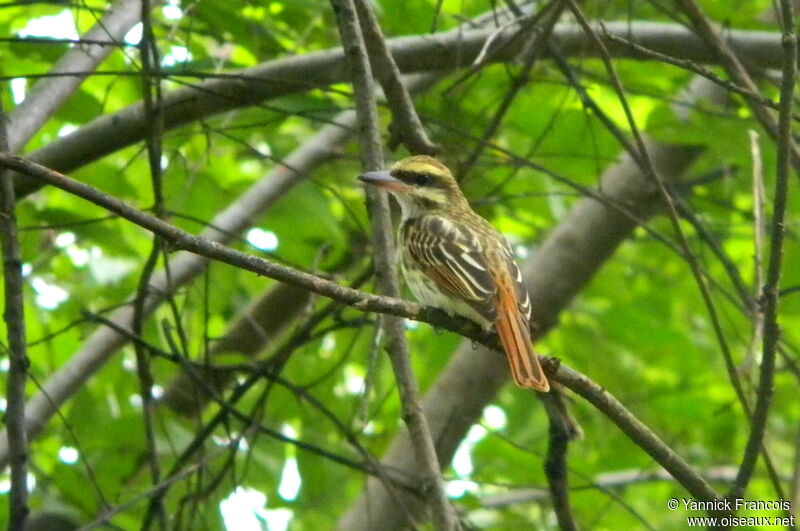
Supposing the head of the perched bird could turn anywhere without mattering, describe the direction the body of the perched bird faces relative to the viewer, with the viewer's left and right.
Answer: facing away from the viewer and to the left of the viewer

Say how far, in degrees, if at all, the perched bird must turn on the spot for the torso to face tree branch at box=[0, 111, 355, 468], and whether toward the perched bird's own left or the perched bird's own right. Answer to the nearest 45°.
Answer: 0° — it already faces it

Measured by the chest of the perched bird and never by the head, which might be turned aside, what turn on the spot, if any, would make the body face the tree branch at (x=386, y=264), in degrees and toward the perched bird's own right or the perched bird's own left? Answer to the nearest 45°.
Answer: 0° — it already faces it

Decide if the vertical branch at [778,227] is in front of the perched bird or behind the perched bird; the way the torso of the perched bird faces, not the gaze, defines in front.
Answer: behind

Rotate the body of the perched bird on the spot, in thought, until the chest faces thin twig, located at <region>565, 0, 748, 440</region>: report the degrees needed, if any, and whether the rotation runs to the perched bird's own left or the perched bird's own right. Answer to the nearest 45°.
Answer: approximately 180°
